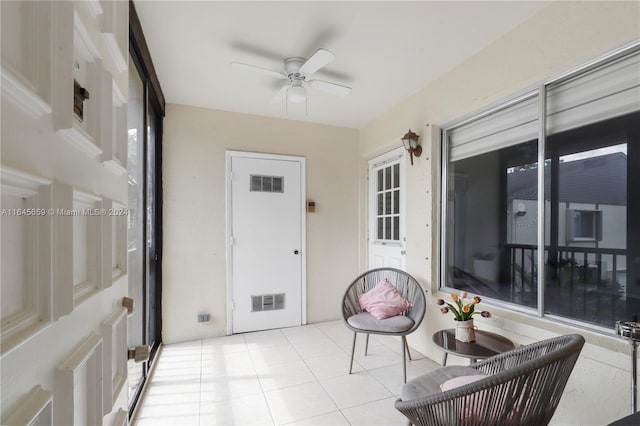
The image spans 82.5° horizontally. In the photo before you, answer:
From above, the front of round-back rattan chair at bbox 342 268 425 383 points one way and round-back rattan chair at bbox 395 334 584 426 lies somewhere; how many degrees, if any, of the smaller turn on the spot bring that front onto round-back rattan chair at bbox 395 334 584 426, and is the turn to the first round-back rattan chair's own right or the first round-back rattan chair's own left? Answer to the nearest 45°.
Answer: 0° — it already faces it

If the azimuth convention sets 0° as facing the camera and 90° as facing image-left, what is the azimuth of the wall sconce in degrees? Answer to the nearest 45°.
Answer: approximately 45°

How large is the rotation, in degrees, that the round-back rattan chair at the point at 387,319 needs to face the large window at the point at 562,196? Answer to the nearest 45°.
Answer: approximately 45° to its left

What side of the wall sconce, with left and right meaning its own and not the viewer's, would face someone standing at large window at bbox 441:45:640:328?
left

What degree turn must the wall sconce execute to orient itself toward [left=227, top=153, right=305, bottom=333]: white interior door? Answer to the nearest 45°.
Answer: approximately 45° to its right

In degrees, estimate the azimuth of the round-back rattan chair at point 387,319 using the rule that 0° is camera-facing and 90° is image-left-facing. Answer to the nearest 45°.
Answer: approximately 0°

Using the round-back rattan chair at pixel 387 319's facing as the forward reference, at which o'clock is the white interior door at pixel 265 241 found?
The white interior door is roughly at 4 o'clock from the round-back rattan chair.
